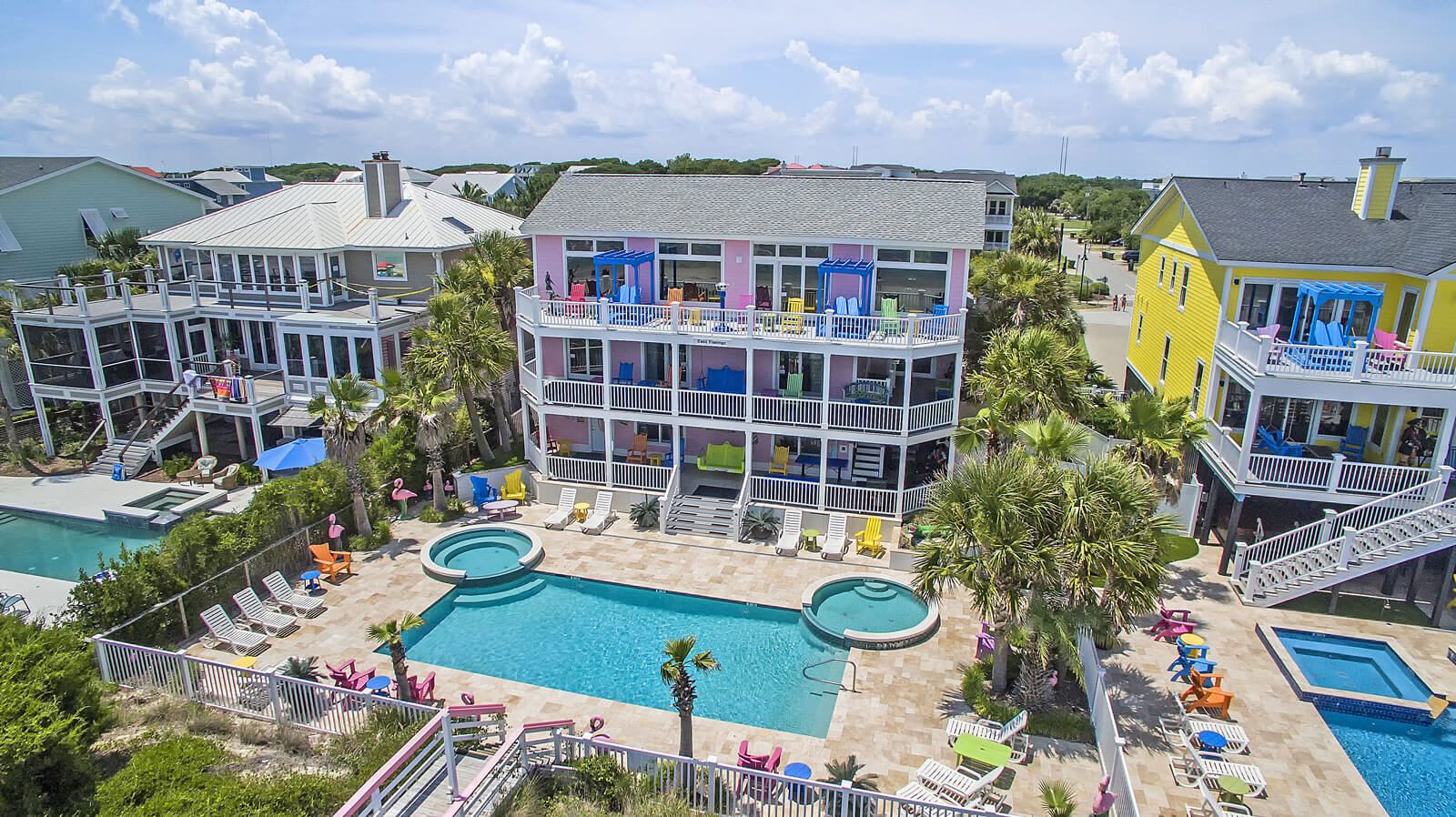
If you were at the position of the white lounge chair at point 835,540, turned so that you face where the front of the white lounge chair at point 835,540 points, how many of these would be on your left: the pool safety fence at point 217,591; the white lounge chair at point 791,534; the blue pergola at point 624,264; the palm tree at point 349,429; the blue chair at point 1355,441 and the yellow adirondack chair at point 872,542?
2

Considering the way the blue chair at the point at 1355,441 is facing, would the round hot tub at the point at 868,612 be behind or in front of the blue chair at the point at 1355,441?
in front

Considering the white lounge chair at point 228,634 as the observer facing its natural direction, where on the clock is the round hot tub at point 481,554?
The round hot tub is roughly at 10 o'clock from the white lounge chair.

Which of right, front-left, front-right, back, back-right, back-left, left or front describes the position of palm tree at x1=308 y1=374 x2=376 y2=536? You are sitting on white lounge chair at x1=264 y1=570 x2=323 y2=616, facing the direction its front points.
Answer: left

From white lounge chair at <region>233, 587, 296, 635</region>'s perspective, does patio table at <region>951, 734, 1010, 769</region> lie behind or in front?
in front

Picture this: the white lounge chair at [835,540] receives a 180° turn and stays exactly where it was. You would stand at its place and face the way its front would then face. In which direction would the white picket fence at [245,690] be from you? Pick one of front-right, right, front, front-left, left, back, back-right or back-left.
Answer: back-left

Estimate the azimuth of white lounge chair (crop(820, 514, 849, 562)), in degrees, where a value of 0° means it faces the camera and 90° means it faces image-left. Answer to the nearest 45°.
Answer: approximately 0°

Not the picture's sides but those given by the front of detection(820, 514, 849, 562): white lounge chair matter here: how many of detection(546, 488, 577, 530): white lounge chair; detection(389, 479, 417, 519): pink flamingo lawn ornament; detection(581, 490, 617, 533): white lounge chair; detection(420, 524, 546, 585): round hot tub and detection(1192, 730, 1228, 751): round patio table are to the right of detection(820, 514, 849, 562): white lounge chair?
4

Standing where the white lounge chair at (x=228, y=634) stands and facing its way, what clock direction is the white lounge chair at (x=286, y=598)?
the white lounge chair at (x=286, y=598) is roughly at 9 o'clock from the white lounge chair at (x=228, y=634).

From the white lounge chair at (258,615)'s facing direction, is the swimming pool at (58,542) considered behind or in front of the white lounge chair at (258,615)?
behind

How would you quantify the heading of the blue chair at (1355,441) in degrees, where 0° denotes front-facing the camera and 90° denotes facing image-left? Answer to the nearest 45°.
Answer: approximately 45°
